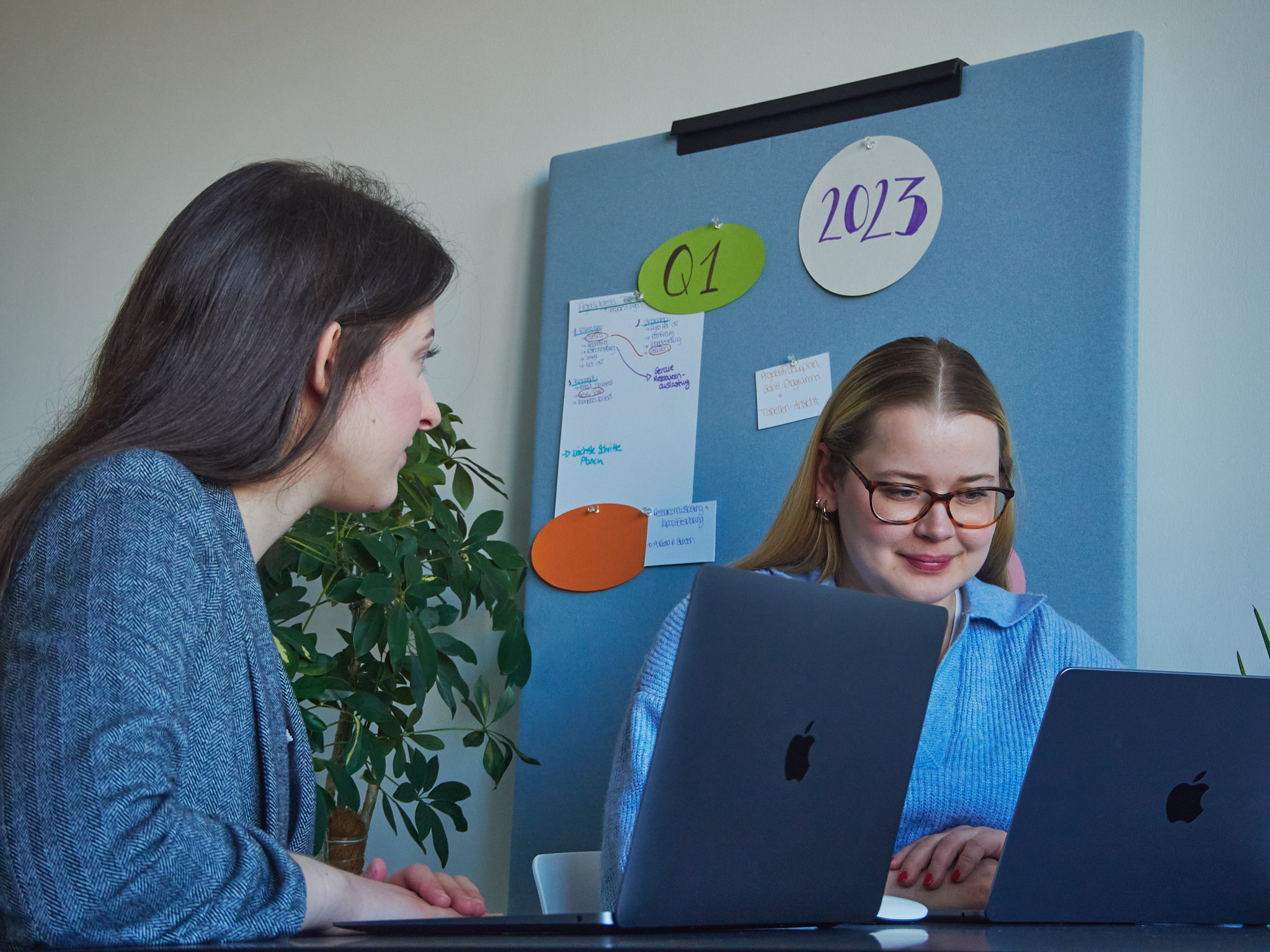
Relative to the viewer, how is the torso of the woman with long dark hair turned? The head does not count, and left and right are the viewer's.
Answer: facing to the right of the viewer

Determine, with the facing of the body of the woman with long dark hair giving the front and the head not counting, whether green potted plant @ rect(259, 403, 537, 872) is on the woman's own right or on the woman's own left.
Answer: on the woman's own left

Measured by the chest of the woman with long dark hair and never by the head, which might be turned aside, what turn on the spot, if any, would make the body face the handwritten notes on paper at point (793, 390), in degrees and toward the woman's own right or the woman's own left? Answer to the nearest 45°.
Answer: approximately 45° to the woman's own left

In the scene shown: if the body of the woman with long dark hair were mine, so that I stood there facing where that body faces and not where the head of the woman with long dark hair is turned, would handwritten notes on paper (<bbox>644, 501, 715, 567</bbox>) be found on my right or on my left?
on my left

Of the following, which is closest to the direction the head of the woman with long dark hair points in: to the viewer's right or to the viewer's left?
to the viewer's right

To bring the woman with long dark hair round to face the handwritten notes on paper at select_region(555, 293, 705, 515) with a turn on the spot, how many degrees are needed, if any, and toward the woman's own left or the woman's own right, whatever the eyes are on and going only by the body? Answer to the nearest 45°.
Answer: approximately 45° to the woman's own left

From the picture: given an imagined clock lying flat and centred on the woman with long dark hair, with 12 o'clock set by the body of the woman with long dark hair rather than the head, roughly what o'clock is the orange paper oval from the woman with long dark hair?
The orange paper oval is roughly at 10 o'clock from the woman with long dark hair.

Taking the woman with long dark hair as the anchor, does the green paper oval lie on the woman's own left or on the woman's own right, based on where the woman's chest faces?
on the woman's own left
